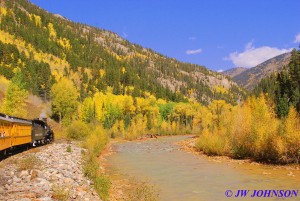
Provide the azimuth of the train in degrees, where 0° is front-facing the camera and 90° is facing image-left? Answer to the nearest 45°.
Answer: approximately 225°

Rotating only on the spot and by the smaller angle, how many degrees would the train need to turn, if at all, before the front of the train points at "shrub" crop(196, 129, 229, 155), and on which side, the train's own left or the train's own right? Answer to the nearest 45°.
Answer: approximately 45° to the train's own right
